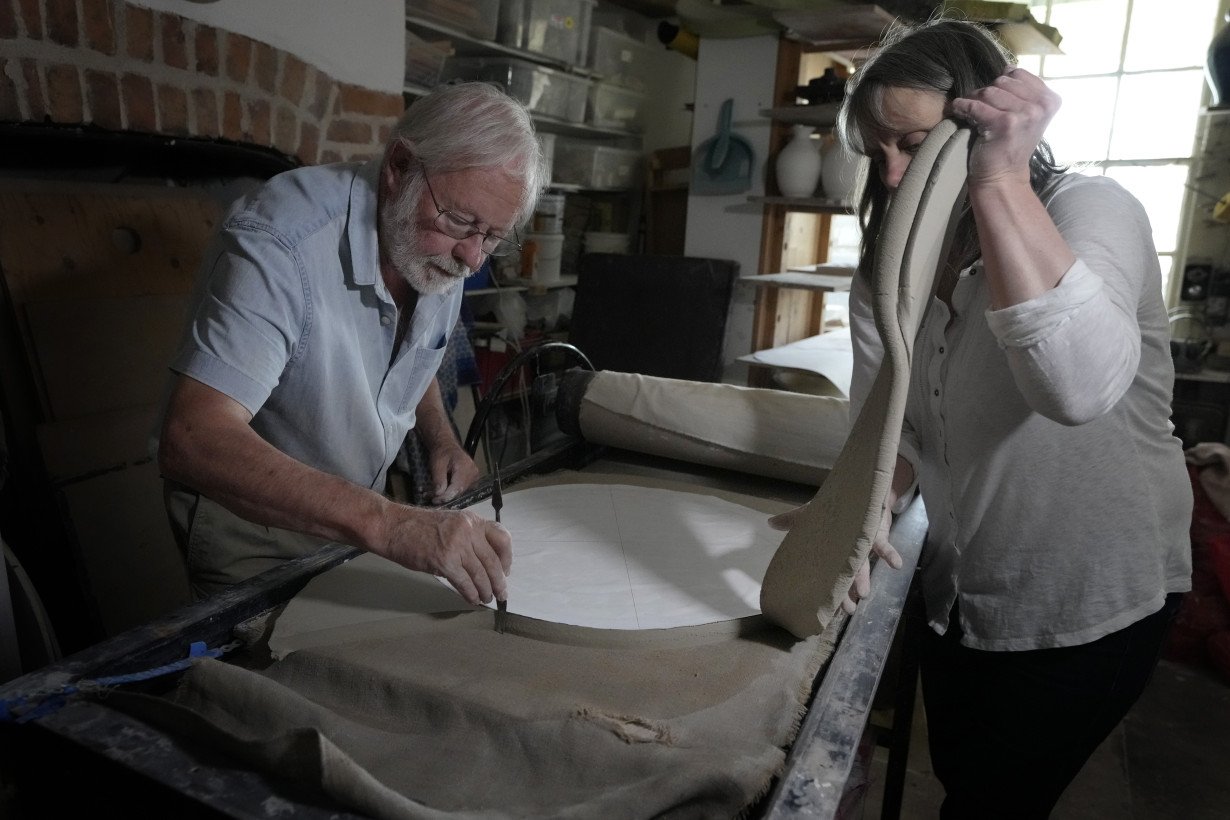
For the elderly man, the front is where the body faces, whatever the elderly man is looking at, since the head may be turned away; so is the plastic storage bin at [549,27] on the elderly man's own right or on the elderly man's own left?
on the elderly man's own left

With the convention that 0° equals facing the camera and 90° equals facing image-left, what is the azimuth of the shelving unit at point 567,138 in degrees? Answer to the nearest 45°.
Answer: approximately 315°

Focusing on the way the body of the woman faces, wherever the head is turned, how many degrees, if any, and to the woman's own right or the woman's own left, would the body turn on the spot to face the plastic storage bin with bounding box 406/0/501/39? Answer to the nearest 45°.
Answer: approximately 90° to the woman's own right

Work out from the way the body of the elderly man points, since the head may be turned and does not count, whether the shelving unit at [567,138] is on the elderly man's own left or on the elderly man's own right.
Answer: on the elderly man's own left

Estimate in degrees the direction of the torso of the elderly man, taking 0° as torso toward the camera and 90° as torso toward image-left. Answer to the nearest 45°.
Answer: approximately 315°
